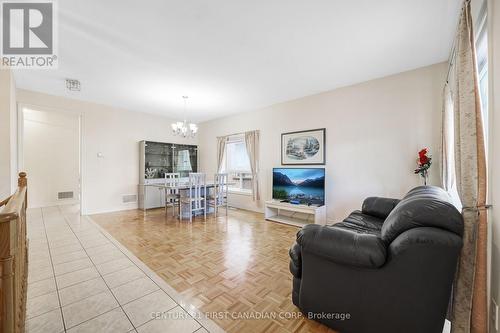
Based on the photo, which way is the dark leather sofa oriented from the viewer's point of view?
to the viewer's left

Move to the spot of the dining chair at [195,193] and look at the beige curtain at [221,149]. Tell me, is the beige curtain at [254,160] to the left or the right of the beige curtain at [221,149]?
right

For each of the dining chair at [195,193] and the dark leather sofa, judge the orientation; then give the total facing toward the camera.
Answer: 0

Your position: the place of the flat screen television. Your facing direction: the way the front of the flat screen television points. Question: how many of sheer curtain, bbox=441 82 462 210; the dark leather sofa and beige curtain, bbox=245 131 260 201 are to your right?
1

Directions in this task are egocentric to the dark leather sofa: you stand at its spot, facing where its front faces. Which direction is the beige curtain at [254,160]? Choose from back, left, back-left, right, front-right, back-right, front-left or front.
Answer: front-right

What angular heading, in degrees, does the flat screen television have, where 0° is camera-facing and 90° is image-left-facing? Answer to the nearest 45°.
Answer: approximately 45°

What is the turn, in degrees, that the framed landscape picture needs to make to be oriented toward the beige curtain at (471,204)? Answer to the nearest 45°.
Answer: approximately 45° to its left

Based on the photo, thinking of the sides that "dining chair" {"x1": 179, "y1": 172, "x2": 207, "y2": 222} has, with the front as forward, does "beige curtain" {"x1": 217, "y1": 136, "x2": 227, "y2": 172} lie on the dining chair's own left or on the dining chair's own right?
on the dining chair's own right

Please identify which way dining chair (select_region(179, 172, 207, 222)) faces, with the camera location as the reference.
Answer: facing away from the viewer and to the left of the viewer

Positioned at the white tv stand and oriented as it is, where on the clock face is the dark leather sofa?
The dark leather sofa is roughly at 10 o'clock from the white tv stand.
